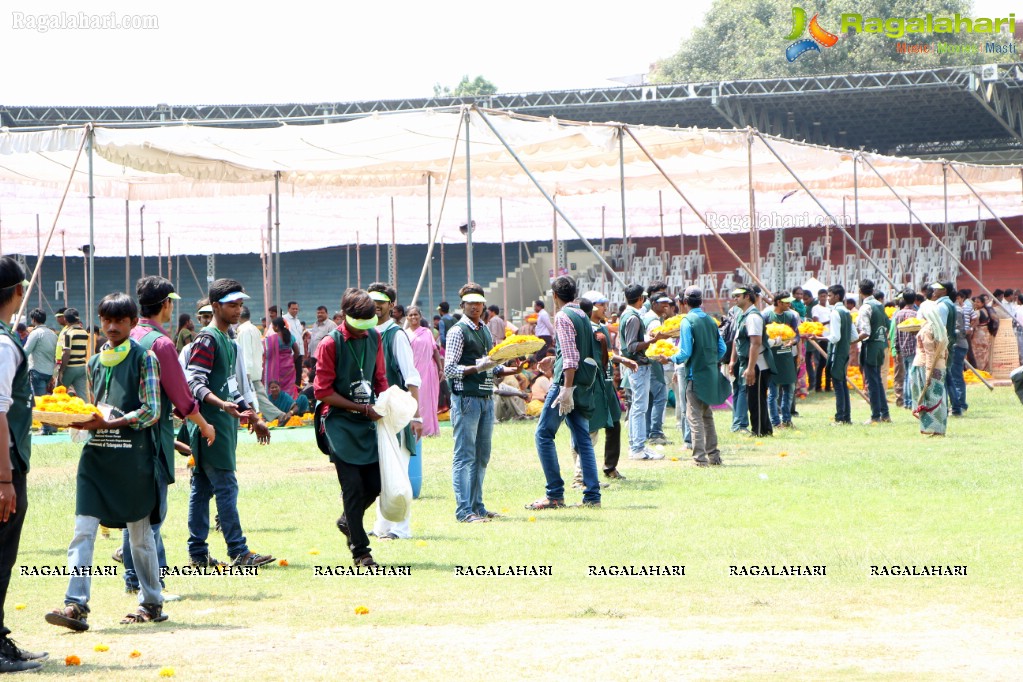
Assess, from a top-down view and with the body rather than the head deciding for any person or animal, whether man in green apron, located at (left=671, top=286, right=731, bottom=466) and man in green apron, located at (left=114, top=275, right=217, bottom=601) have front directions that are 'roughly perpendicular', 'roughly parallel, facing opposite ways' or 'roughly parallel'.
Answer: roughly perpendicular

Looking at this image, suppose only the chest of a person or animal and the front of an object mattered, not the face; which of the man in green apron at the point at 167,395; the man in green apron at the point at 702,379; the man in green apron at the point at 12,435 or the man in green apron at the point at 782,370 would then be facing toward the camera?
the man in green apron at the point at 782,370

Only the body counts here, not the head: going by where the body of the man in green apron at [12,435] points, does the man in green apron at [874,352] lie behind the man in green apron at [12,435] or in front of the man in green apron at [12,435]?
in front

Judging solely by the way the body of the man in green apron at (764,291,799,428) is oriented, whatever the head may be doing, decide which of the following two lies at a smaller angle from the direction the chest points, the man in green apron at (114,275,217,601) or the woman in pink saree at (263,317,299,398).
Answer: the man in green apron

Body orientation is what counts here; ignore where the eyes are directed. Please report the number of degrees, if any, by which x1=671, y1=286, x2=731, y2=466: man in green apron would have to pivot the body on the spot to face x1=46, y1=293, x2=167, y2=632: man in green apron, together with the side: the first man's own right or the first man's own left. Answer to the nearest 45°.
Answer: approximately 135° to the first man's own left

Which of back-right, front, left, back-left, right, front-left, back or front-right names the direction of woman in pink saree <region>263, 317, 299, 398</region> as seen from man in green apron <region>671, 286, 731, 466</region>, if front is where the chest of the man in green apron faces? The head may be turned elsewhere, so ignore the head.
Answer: front

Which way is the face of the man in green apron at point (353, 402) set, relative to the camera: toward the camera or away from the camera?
toward the camera

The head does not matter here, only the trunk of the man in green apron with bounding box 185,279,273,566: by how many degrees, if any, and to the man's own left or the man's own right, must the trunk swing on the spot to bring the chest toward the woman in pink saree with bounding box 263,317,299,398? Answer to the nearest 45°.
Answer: approximately 135° to the man's own left

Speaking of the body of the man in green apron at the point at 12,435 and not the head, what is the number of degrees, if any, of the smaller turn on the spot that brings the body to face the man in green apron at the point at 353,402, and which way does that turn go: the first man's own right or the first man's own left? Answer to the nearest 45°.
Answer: approximately 45° to the first man's own left

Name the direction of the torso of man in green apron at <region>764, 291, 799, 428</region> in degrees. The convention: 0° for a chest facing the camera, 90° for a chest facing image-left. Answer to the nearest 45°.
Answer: approximately 0°

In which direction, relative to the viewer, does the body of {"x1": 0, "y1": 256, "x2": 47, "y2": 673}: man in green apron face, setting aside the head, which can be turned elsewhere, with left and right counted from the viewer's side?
facing to the right of the viewer

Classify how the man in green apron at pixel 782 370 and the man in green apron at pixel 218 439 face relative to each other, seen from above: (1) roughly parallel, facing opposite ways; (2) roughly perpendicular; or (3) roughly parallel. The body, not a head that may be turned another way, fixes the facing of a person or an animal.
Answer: roughly perpendicular

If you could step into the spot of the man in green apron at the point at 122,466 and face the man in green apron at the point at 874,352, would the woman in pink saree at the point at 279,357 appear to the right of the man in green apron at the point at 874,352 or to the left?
left
